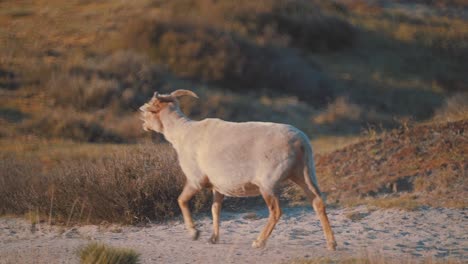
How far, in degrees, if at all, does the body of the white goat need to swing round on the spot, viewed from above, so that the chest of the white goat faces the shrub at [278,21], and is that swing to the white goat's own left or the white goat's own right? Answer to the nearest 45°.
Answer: approximately 90° to the white goat's own right

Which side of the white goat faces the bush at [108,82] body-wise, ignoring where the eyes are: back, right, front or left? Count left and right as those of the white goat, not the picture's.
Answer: right

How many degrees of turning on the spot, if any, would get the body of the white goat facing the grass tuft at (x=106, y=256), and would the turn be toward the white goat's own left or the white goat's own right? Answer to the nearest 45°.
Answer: approximately 45° to the white goat's own left

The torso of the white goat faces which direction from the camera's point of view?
to the viewer's left

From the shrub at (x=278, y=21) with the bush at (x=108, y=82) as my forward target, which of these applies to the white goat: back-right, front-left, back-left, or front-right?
front-left

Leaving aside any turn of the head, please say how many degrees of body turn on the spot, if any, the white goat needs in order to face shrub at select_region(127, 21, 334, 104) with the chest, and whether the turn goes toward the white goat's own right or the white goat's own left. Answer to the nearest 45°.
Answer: approximately 90° to the white goat's own right

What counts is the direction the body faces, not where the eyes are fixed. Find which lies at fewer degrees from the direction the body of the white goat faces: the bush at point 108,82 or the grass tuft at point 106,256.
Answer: the grass tuft

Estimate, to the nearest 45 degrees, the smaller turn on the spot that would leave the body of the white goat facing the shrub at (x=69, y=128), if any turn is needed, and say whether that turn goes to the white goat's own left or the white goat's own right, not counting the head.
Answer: approximately 90° to the white goat's own right

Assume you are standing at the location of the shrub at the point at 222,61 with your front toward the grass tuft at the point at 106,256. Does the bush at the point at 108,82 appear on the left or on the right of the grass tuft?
right

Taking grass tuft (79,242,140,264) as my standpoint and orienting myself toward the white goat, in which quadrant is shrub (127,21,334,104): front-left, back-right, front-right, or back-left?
front-left
